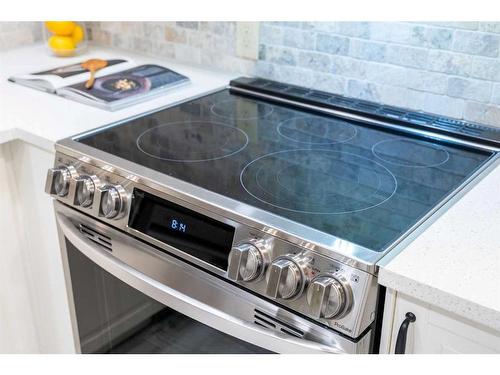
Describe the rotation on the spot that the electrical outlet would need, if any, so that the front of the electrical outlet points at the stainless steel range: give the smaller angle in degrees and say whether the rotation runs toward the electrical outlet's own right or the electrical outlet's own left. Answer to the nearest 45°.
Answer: approximately 45° to the electrical outlet's own left

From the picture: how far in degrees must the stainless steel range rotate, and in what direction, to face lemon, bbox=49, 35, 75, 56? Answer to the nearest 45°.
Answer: approximately 90° to its right

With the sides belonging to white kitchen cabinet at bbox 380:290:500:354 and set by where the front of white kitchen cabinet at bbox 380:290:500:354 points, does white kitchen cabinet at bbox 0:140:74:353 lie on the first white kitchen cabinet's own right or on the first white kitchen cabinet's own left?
on the first white kitchen cabinet's own right

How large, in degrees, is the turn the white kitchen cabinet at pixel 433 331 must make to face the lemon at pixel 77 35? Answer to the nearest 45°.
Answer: approximately 90° to its right

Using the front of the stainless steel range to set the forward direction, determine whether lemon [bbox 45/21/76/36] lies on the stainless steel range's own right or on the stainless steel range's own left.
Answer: on the stainless steel range's own right

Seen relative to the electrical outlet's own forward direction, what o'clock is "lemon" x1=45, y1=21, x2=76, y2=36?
The lemon is roughly at 2 o'clock from the electrical outlet.

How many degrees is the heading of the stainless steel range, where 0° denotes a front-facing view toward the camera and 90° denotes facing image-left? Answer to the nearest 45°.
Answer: approximately 45°

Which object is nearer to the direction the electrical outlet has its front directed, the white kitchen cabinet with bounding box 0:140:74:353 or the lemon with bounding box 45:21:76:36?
the white kitchen cabinet

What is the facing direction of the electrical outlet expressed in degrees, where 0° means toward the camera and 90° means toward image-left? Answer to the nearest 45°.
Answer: approximately 45°

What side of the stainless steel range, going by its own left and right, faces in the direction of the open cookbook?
right

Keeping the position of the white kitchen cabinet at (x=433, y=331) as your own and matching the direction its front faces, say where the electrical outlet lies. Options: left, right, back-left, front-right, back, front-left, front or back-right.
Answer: right

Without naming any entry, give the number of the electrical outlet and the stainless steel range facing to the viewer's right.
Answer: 0

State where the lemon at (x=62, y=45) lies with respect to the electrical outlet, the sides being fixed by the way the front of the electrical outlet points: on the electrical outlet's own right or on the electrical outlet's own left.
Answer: on the electrical outlet's own right
